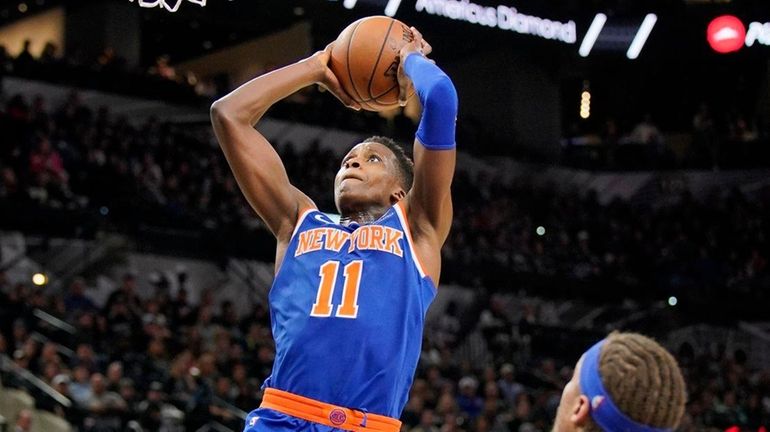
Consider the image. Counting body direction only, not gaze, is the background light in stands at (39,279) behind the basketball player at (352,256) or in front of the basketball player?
behind

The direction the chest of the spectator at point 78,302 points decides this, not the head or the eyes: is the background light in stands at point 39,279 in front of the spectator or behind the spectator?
behind

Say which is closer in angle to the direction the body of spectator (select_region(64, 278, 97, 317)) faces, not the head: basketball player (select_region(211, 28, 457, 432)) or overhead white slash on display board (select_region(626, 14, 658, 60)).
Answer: the basketball player

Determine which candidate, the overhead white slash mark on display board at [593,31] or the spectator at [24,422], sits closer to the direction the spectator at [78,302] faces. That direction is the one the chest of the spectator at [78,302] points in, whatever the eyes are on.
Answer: the spectator

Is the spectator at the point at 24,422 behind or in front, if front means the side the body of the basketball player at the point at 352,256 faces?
behind

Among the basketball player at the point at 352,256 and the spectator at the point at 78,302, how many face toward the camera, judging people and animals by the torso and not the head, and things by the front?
2

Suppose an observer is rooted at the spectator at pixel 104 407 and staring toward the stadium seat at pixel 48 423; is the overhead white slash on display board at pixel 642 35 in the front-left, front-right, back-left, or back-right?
back-right

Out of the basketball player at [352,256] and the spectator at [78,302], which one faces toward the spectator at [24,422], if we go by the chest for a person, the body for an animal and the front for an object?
the spectator at [78,302]

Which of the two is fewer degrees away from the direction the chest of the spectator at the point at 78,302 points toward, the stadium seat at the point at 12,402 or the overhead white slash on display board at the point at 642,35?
the stadium seat

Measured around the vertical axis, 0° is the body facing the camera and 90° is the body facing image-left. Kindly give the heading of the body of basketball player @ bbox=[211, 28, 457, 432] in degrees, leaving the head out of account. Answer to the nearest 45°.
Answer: approximately 0°

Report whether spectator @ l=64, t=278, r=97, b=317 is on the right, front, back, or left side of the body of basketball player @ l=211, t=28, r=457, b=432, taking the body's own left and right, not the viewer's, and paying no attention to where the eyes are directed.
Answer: back

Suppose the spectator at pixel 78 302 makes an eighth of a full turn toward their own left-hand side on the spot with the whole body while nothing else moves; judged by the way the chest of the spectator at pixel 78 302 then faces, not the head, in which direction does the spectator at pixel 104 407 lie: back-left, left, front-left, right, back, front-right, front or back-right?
front-right

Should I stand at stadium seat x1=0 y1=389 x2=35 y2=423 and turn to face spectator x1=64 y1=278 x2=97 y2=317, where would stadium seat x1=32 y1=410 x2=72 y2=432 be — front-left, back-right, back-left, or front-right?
back-right
